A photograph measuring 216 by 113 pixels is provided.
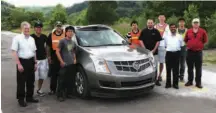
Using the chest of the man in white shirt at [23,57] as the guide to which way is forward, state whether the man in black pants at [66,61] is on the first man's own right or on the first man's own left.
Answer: on the first man's own left

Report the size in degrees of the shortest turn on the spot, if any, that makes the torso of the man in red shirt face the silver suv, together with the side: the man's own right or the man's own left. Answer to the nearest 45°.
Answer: approximately 45° to the man's own right

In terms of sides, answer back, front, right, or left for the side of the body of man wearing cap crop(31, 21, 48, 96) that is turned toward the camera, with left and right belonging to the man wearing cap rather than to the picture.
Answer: front

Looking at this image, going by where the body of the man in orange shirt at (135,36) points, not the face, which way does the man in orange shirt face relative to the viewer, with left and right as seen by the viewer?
facing the viewer

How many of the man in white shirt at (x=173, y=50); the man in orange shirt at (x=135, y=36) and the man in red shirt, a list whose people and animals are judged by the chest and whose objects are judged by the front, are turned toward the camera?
3

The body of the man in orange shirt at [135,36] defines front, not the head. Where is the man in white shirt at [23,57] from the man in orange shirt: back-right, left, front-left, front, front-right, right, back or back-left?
front-right

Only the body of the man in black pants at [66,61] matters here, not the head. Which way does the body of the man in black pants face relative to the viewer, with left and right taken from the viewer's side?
facing the viewer and to the right of the viewer

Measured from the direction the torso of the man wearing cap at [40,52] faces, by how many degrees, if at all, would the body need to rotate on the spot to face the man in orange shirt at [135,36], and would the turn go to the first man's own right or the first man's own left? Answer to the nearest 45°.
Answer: approximately 90° to the first man's own left

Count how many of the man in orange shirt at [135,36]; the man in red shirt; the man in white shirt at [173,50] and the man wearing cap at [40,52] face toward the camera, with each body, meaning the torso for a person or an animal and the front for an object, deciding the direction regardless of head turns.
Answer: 4

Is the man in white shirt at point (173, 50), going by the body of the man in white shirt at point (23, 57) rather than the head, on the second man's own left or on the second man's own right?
on the second man's own left

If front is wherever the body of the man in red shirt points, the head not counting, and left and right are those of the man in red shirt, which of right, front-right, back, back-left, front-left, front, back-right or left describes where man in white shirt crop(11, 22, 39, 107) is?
front-right

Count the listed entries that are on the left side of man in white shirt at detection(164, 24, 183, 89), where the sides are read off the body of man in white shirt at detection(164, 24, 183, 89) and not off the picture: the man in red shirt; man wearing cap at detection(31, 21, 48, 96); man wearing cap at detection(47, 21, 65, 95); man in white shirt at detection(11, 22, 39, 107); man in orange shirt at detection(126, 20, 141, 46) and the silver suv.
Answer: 1

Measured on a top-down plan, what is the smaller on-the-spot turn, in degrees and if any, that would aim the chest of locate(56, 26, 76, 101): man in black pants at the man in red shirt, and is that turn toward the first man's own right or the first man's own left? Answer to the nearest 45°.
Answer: approximately 45° to the first man's own left

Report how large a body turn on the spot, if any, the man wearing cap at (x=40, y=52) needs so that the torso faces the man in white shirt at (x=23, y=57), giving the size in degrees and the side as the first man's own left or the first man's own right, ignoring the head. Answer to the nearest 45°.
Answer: approximately 45° to the first man's own right

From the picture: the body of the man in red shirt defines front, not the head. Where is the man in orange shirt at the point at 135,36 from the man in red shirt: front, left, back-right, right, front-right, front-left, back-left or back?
right

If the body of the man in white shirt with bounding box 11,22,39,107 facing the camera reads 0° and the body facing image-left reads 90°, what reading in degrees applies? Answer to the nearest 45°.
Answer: approximately 315°

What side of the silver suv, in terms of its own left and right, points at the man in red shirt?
left

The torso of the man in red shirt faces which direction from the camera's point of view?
toward the camera
